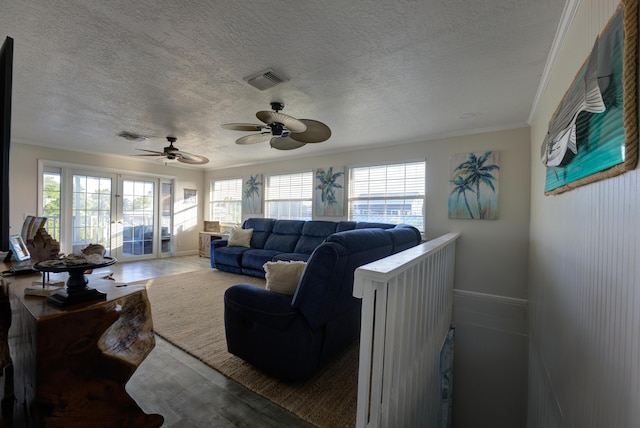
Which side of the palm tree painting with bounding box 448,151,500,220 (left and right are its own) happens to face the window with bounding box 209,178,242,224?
right

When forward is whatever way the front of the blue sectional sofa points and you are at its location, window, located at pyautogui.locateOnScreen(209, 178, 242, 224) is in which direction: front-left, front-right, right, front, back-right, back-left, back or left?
right

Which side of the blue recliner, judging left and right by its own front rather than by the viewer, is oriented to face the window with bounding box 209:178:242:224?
front

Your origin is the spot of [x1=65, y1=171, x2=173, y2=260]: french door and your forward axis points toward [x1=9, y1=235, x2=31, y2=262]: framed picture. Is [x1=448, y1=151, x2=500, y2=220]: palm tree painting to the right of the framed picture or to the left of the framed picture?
left

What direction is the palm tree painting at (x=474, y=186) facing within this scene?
toward the camera

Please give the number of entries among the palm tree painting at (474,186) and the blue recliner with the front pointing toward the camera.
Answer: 1

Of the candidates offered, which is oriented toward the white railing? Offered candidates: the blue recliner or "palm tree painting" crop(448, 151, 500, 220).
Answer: the palm tree painting

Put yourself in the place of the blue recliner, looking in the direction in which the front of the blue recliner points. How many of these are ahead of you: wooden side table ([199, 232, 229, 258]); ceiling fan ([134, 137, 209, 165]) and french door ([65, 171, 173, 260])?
3

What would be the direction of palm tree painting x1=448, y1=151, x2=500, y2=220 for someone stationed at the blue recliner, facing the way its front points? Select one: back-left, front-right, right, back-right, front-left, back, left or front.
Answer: right

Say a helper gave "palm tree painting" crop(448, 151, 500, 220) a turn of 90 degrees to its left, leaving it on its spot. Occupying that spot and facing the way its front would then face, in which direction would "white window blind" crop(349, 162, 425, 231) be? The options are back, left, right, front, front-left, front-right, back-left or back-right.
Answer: back

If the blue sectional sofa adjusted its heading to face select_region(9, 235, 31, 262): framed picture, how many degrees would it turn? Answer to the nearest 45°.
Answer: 0° — it already faces it

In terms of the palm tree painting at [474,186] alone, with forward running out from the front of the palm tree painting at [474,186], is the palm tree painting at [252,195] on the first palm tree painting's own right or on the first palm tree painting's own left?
on the first palm tree painting's own right

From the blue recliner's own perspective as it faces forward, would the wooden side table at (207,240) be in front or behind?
in front

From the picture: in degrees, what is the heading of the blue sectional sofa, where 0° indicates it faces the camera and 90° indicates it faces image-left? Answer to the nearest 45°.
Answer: approximately 45°
